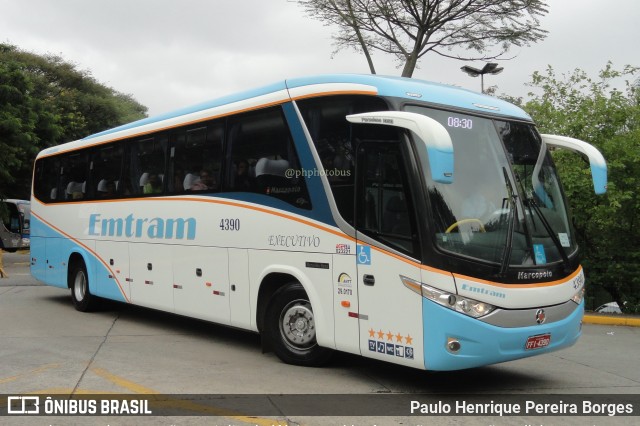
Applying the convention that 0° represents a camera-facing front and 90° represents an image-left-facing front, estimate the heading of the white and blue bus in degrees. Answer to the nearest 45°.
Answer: approximately 315°

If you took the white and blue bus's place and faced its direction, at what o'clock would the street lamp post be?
The street lamp post is roughly at 8 o'clock from the white and blue bus.

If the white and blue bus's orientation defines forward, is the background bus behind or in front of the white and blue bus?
behind

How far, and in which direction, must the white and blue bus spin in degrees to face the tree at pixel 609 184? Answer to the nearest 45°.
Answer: approximately 90° to its left
